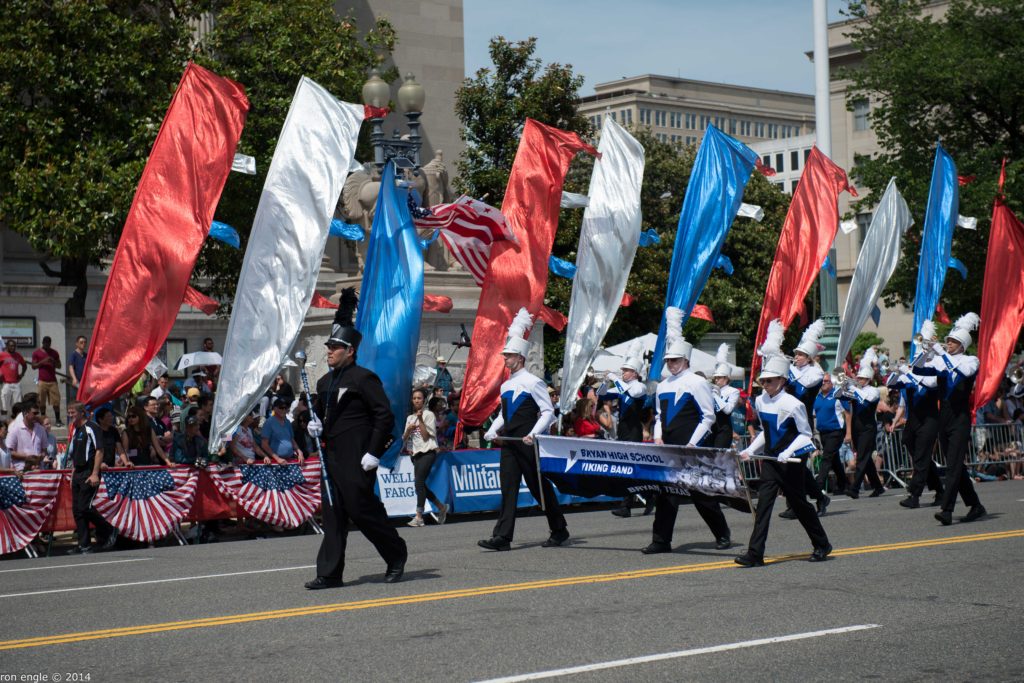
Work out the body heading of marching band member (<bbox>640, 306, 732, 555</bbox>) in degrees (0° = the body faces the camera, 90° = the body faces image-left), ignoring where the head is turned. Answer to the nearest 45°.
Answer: approximately 45°

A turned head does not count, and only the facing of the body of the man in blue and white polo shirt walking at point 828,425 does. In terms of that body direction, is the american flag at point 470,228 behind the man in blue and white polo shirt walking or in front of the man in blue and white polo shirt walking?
in front

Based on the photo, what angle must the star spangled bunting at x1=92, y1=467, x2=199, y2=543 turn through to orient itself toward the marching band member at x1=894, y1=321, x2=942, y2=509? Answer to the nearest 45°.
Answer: approximately 90° to its left

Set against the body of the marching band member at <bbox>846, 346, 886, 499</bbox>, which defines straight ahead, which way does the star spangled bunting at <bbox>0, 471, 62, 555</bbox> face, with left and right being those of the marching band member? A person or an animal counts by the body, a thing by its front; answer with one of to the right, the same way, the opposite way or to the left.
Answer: to the left

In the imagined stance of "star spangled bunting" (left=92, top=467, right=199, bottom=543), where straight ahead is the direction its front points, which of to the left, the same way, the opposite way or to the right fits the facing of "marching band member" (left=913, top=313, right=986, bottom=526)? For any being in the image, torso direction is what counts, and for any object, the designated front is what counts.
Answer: to the right

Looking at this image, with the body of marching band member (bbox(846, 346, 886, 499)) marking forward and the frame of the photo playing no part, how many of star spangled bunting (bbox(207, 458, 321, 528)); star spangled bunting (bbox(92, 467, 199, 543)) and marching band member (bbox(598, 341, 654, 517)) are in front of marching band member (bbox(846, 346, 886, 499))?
3

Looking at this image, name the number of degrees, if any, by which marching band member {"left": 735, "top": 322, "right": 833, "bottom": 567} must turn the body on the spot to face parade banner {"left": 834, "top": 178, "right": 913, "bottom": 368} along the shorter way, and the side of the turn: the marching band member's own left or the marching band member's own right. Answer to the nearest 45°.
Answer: approximately 135° to the marching band member's own right

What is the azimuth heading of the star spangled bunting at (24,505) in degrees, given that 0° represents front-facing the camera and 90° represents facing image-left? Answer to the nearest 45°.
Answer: approximately 0°

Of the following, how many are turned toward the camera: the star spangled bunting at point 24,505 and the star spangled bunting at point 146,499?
2

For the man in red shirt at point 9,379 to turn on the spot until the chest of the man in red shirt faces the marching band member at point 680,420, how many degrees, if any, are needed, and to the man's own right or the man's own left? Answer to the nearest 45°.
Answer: approximately 45° to the man's own left

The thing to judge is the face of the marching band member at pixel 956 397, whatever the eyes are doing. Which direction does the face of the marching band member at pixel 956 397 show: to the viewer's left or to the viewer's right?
to the viewer's left

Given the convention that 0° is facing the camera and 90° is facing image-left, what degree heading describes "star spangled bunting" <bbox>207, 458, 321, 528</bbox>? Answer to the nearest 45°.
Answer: approximately 0°
